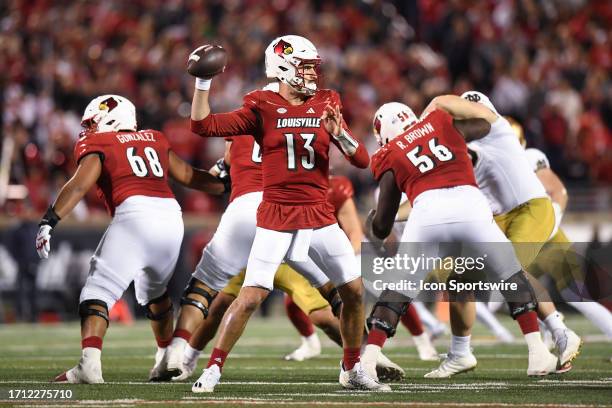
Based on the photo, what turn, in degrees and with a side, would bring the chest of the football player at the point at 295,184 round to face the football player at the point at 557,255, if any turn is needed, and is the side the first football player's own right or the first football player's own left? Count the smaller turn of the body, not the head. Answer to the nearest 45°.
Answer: approximately 135° to the first football player's own left

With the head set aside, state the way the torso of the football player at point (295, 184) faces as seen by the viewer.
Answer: toward the camera

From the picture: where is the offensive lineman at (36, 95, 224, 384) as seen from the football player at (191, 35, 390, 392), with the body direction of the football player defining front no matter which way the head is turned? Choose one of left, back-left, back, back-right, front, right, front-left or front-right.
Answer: back-right

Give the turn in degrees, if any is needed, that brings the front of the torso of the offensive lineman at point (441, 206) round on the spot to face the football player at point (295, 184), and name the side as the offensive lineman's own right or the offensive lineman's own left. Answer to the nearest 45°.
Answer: approximately 135° to the offensive lineman's own left

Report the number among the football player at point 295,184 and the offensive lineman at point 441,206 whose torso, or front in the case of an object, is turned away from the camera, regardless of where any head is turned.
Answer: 1

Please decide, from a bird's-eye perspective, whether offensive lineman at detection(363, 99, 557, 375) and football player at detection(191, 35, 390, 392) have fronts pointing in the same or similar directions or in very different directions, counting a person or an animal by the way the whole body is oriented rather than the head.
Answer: very different directions

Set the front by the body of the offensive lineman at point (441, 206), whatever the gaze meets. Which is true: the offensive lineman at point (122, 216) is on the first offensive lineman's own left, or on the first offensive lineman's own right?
on the first offensive lineman's own left

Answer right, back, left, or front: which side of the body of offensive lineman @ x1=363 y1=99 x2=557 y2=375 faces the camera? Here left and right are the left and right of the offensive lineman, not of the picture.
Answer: back
